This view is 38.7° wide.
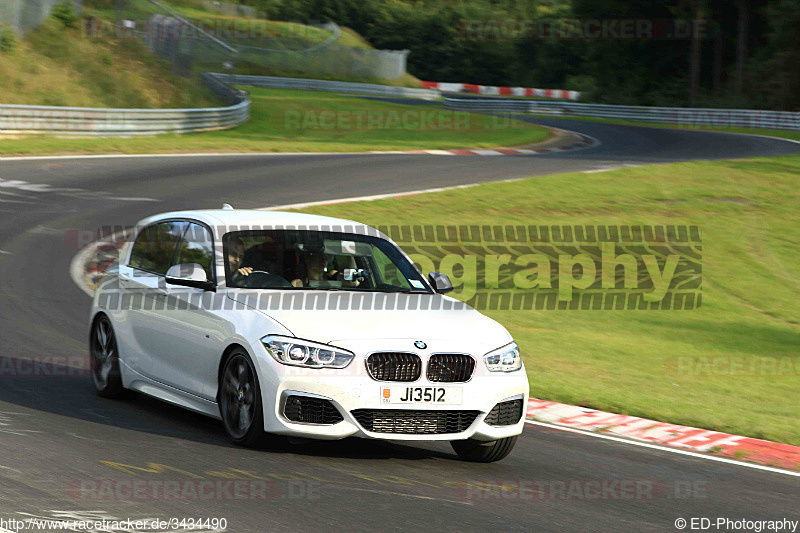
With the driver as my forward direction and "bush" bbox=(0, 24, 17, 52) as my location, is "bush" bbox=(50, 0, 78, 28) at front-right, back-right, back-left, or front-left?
back-left

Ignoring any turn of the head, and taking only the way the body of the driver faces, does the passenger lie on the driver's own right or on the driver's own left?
on the driver's own left

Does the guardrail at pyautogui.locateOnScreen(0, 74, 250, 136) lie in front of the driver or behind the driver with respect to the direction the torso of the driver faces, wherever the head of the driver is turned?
behind

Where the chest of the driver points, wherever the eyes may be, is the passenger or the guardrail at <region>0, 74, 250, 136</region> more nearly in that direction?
the passenger

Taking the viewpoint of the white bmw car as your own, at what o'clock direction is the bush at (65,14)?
The bush is roughly at 7 o'clock from the white bmw car.

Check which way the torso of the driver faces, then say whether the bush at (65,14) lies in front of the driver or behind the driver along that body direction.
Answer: behind

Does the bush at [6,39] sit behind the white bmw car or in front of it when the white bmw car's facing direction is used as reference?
behind

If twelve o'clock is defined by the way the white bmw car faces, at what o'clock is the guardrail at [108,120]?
The guardrail is roughly at 7 o'clock from the white bmw car.

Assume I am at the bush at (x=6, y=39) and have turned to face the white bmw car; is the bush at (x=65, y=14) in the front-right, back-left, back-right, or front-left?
back-left

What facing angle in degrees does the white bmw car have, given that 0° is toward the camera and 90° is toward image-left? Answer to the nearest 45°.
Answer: approximately 315°

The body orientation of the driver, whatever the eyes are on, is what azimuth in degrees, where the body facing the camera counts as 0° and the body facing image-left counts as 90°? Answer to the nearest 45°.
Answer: approximately 315°
